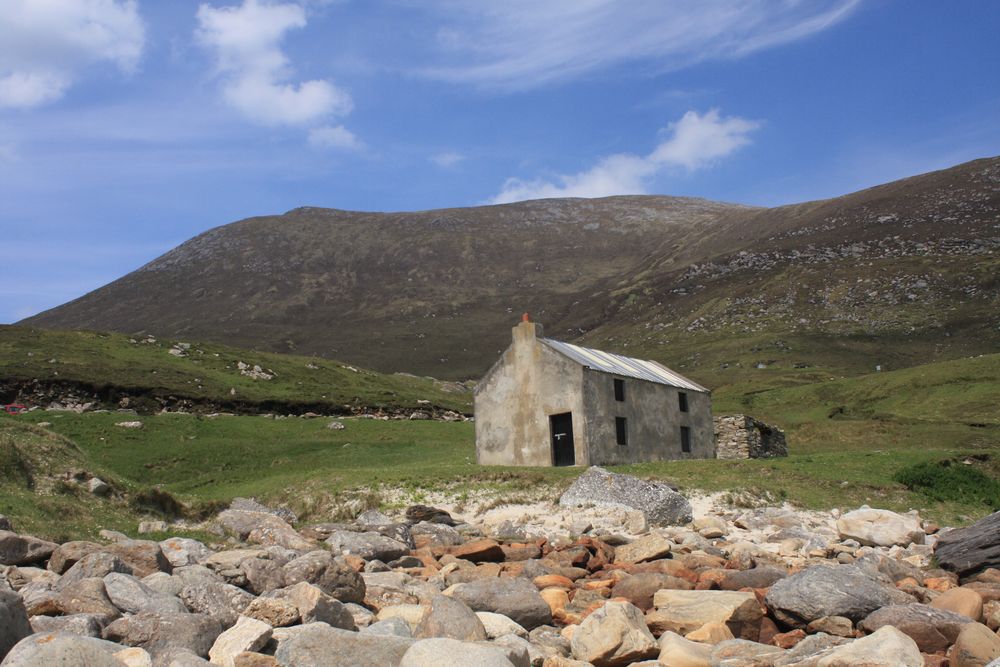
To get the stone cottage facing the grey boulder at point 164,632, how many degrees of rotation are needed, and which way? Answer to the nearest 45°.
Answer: approximately 45° to its left

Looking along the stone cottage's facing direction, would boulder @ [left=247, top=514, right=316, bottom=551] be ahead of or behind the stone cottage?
ahead

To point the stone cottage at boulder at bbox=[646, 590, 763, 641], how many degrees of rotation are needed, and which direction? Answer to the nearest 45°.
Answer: approximately 45° to its left

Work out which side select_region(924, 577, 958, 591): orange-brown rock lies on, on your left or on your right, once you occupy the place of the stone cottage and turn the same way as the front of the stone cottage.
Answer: on your left

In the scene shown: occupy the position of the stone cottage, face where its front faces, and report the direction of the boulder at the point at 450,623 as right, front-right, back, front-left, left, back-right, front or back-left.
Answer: front-left

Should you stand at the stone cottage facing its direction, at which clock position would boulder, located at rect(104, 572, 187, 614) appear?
The boulder is roughly at 11 o'clock from the stone cottage.

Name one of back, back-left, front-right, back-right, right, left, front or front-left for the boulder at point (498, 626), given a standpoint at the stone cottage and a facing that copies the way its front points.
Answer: front-left

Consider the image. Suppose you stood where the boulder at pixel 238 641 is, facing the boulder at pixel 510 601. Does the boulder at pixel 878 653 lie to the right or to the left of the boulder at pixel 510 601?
right

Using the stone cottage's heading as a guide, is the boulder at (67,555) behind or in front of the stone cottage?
in front

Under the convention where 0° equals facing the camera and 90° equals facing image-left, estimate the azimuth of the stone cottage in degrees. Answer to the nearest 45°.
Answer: approximately 45°
